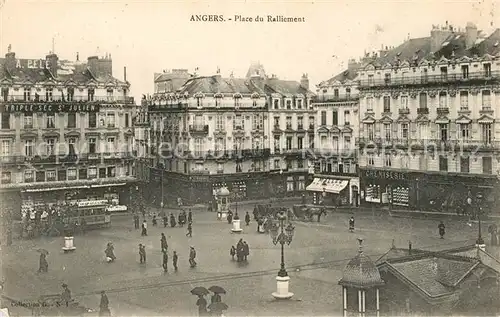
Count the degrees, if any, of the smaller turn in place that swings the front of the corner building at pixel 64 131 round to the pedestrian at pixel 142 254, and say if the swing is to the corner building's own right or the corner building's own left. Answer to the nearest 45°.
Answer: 0° — it already faces them

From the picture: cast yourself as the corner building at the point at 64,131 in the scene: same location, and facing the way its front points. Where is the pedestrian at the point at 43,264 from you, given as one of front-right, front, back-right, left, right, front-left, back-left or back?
front

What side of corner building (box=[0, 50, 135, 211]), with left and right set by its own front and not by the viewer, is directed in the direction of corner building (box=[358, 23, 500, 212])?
left

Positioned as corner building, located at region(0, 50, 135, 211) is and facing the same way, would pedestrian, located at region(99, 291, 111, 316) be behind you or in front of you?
in front

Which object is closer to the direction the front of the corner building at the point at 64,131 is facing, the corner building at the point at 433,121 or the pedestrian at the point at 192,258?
the pedestrian

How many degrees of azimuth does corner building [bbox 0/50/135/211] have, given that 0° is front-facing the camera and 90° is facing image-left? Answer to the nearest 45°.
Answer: approximately 0°

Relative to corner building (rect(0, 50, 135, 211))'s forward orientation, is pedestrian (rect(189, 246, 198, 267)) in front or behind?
in front

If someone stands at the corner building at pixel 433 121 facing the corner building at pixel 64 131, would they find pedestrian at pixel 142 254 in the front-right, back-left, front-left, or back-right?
front-left

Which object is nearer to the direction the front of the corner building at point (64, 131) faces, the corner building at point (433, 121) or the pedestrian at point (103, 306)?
the pedestrian
